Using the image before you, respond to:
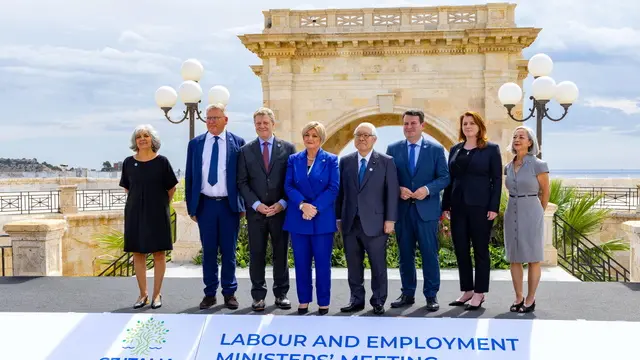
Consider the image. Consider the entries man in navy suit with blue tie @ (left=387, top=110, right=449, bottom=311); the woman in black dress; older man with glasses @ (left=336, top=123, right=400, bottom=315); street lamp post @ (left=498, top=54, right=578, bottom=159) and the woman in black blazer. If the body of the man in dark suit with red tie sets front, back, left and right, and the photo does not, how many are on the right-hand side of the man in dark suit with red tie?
1

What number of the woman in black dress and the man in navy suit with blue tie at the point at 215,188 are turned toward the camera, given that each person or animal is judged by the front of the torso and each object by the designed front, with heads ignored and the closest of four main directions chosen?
2

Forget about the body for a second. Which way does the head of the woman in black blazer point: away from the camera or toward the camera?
toward the camera

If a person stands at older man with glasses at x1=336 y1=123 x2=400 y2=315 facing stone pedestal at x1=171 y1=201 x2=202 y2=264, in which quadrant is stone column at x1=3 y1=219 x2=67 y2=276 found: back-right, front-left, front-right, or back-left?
front-left

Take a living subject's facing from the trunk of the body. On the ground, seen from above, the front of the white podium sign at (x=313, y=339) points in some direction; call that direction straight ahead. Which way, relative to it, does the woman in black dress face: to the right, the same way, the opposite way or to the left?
the same way

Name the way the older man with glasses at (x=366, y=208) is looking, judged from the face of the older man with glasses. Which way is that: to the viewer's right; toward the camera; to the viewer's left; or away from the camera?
toward the camera

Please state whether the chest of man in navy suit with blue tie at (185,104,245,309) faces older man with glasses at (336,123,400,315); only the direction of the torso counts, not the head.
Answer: no

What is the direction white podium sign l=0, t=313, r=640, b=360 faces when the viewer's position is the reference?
facing the viewer

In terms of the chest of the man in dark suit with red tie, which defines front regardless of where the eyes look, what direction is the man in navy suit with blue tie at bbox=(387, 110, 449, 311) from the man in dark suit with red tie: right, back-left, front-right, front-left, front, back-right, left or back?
left

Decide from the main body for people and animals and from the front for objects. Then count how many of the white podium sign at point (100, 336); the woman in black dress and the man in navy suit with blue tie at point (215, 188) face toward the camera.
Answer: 3

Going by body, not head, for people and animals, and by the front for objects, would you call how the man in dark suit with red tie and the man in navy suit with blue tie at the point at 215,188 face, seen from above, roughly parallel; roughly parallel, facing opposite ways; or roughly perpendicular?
roughly parallel

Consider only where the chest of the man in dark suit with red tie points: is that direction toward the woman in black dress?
no

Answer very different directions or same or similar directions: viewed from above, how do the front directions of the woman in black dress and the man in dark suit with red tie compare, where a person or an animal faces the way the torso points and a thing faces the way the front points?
same or similar directions

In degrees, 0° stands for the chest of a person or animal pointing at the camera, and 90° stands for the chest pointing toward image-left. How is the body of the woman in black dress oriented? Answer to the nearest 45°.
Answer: approximately 0°

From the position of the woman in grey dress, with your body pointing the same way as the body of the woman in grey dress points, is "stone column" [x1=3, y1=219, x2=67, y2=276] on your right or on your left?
on your right

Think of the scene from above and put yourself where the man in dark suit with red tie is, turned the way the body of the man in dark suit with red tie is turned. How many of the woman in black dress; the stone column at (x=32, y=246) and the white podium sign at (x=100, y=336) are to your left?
0

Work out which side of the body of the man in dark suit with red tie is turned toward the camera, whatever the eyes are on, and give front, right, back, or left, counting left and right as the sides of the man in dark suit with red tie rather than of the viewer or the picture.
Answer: front

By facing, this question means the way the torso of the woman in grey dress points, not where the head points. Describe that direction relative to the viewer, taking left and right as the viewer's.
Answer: facing the viewer and to the left of the viewer

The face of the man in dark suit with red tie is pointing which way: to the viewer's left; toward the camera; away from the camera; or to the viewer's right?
toward the camera
